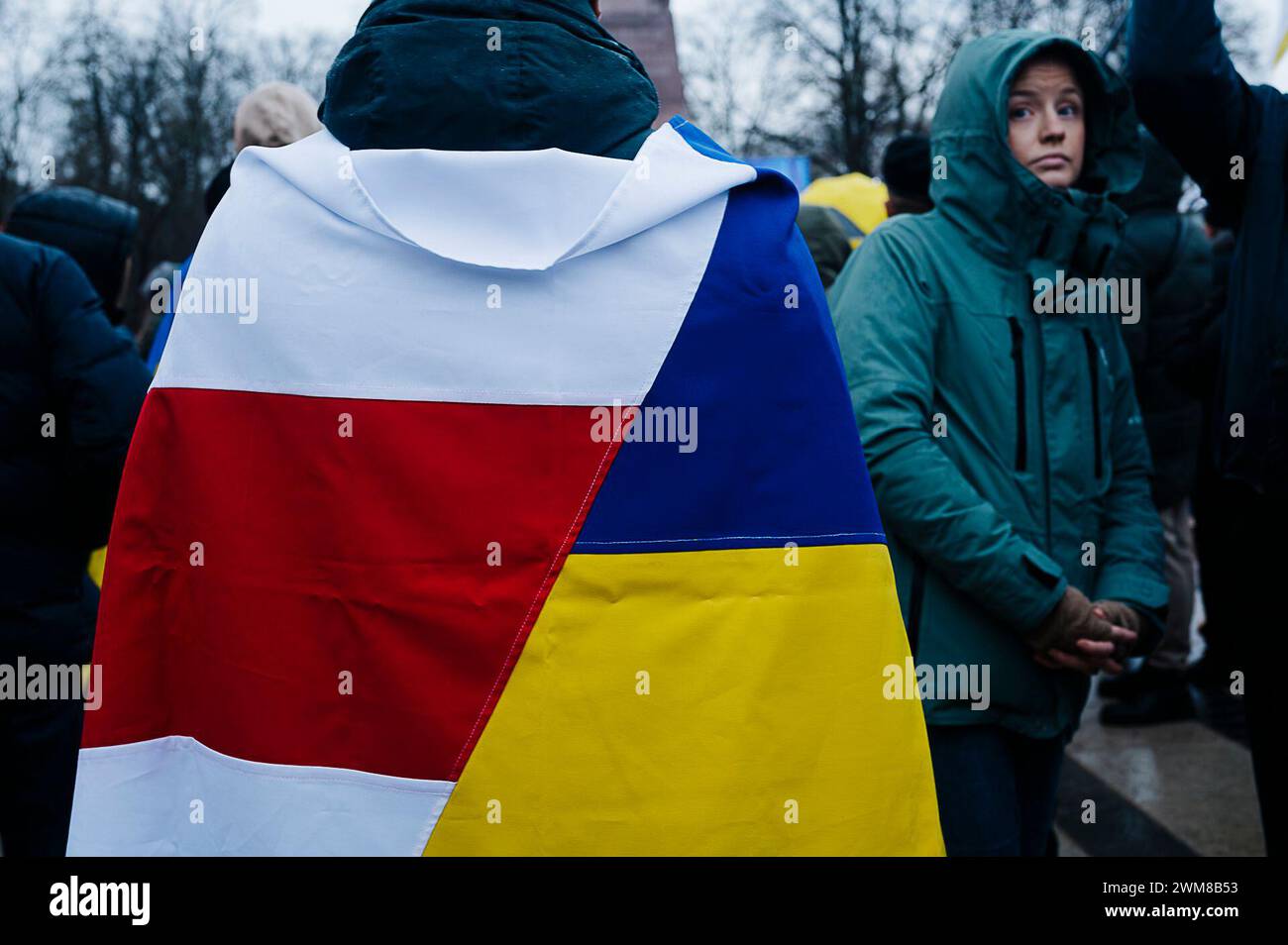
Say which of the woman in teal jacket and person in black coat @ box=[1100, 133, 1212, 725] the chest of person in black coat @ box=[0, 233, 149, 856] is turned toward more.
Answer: the person in black coat

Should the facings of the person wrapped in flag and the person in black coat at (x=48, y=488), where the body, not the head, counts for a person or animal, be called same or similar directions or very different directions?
same or similar directions

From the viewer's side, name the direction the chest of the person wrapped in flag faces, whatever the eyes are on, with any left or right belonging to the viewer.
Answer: facing away from the viewer

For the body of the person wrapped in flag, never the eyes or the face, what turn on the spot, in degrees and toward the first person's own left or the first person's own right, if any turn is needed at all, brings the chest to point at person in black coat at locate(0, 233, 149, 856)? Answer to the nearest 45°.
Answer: approximately 45° to the first person's own left

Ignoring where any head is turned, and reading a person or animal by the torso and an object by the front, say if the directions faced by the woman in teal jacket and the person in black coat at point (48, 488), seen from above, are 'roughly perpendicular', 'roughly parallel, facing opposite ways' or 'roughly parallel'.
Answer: roughly parallel, facing opposite ways

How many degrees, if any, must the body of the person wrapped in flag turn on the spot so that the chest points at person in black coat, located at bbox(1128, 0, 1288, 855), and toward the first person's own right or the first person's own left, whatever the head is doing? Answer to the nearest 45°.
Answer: approximately 45° to the first person's own right

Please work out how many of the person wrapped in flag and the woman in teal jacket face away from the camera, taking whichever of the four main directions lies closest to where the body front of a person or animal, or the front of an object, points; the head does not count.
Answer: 1

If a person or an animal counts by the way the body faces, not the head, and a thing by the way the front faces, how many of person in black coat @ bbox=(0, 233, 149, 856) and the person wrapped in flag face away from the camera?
2

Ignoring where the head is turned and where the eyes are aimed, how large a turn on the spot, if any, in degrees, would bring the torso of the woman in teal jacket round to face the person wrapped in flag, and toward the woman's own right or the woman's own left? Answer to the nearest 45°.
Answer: approximately 90° to the woman's own right

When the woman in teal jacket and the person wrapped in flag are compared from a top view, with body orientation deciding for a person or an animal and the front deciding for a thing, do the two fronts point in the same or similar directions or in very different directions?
very different directions

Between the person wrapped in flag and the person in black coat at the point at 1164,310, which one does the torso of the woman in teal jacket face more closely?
the person wrapped in flag

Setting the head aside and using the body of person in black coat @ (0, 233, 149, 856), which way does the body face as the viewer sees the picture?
away from the camera
